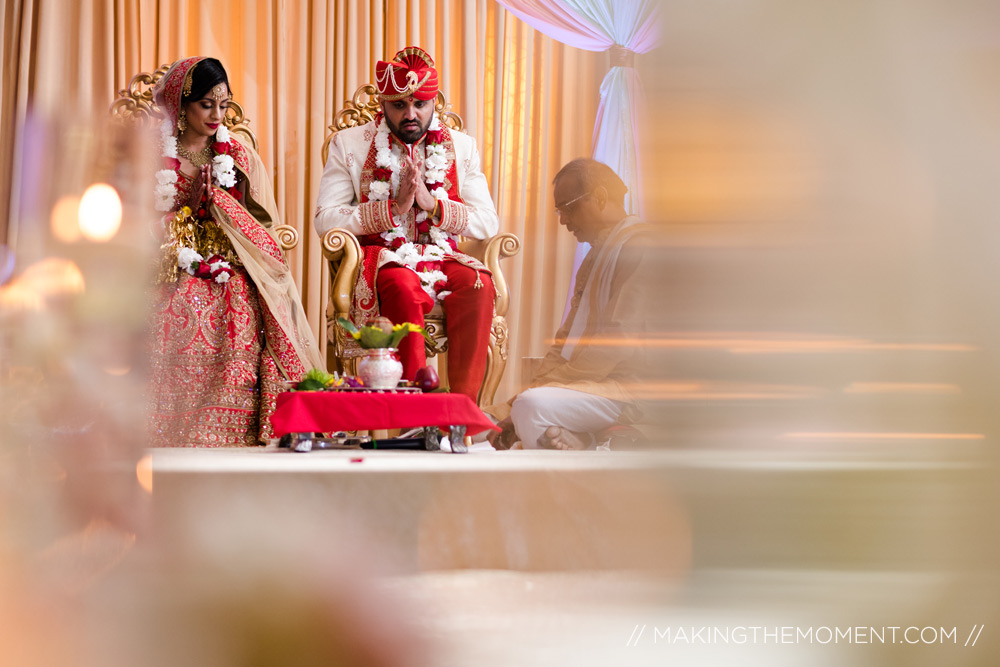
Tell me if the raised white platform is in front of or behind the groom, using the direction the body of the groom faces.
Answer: in front

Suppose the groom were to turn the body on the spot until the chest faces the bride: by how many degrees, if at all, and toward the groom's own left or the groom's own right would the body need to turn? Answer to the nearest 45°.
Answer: approximately 90° to the groom's own right

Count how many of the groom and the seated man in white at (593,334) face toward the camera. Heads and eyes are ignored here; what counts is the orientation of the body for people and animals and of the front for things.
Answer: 1

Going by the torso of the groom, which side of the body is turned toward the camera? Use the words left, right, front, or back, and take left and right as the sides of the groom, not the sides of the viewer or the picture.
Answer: front

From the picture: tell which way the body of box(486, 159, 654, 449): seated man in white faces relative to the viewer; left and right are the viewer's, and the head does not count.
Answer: facing to the left of the viewer

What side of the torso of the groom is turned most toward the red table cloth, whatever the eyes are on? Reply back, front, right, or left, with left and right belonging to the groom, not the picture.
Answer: front

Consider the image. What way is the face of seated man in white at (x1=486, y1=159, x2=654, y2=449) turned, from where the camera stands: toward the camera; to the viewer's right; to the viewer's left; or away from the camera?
to the viewer's left

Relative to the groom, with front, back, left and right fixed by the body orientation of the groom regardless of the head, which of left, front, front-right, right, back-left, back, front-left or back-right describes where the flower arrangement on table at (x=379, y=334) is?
front

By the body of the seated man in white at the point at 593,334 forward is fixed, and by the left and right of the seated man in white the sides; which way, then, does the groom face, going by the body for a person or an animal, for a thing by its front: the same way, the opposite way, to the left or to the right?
to the left
